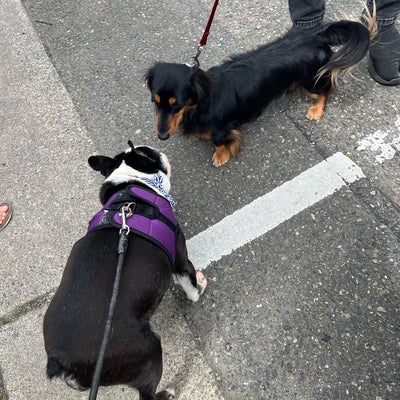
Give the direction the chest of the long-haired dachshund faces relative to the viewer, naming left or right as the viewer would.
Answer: facing the viewer and to the left of the viewer

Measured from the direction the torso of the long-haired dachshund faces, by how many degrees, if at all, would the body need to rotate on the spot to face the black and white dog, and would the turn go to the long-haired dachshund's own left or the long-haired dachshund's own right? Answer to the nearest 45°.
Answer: approximately 45° to the long-haired dachshund's own left
